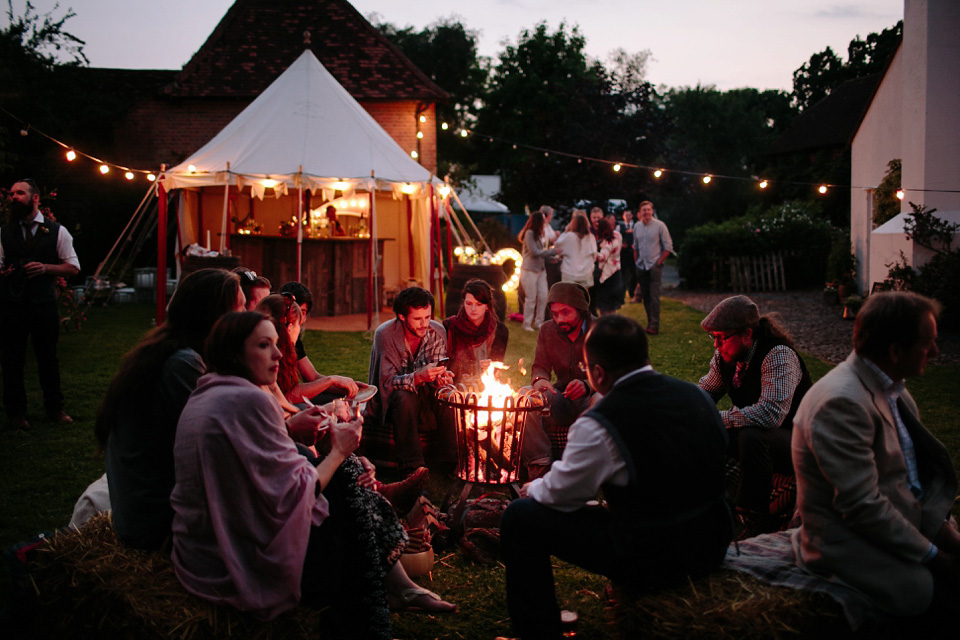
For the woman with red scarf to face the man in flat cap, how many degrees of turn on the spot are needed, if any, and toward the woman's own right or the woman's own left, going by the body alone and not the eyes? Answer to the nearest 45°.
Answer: approximately 45° to the woman's own left

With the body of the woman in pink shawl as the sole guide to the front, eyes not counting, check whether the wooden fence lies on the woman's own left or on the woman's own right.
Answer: on the woman's own left

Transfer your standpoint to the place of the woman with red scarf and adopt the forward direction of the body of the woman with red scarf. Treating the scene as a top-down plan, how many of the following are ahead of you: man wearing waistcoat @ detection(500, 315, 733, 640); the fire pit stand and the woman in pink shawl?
3

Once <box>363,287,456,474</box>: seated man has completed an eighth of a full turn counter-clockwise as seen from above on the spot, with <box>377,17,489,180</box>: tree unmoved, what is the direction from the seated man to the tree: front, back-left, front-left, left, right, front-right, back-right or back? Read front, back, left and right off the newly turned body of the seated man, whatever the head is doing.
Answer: left

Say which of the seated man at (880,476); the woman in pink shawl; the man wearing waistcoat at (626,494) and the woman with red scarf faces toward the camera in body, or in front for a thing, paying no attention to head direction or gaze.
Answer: the woman with red scarf

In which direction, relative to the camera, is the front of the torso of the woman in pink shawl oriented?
to the viewer's right

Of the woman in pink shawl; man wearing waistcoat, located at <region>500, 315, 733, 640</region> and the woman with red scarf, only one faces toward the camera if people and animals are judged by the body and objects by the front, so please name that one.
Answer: the woman with red scarf

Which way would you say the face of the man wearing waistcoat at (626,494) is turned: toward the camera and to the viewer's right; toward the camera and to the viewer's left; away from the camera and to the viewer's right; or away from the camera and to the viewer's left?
away from the camera and to the viewer's left

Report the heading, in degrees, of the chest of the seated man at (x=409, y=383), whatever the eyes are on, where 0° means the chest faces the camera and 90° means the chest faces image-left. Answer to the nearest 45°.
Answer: approximately 315°

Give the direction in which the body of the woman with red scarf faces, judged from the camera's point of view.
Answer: toward the camera

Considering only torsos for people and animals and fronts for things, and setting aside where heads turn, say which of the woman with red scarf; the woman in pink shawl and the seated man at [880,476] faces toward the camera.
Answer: the woman with red scarf
